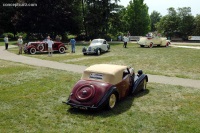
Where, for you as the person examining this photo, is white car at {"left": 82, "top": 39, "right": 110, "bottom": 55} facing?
facing the viewer and to the left of the viewer

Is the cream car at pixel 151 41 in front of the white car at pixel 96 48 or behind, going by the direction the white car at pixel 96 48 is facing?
behind

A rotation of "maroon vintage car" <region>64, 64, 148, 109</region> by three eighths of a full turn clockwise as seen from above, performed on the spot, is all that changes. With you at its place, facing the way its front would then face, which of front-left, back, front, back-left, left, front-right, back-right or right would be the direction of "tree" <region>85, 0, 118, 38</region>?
back

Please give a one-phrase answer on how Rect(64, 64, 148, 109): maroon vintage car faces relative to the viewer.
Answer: facing away from the viewer and to the right of the viewer

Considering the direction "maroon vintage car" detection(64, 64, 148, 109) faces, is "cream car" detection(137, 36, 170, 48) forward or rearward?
forward

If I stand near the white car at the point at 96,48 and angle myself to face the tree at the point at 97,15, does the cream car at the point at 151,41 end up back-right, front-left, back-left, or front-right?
front-right

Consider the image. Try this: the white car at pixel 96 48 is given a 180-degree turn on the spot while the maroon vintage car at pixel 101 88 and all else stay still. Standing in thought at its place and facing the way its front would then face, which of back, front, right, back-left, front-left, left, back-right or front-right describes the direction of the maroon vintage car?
back-right
